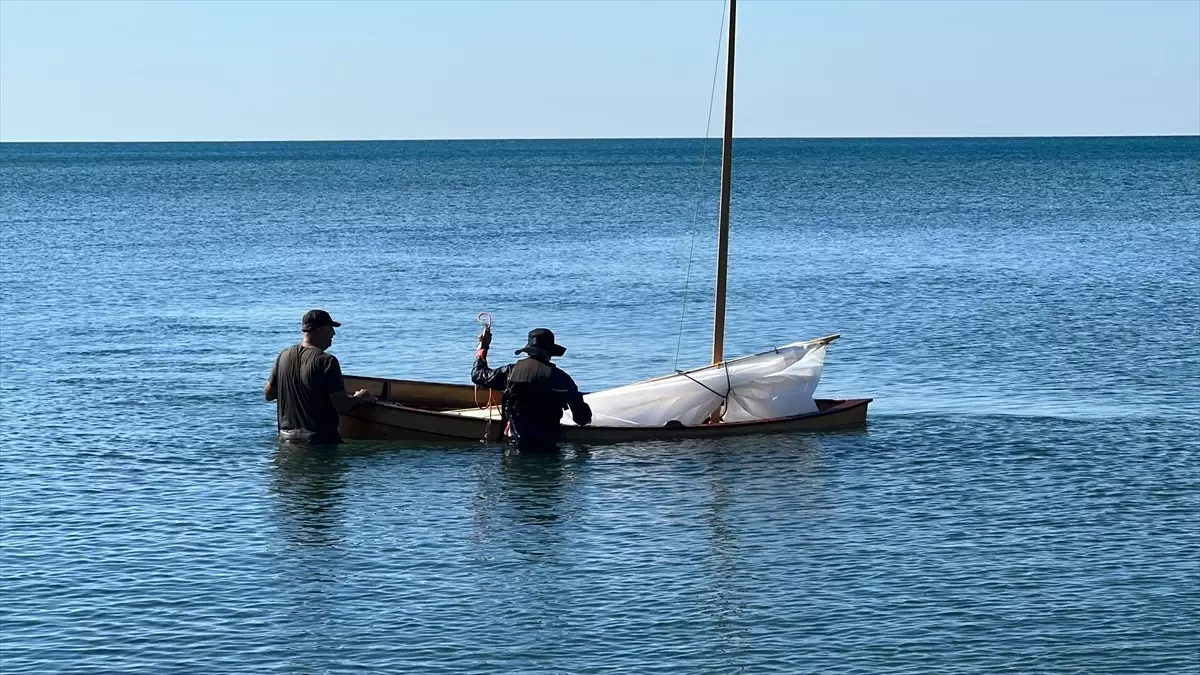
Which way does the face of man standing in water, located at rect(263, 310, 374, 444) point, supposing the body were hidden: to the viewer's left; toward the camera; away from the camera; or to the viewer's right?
to the viewer's right

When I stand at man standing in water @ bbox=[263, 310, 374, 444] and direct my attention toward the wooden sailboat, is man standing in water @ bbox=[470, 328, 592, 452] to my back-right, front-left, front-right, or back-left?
front-right

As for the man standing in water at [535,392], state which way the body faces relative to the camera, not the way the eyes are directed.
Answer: away from the camera

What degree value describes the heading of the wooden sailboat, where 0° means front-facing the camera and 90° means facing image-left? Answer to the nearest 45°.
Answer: approximately 270°

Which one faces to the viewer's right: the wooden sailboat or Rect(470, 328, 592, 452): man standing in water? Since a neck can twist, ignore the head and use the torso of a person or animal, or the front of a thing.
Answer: the wooden sailboat

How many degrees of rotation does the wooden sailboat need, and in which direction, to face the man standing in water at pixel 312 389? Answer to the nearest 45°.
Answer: approximately 135° to its right

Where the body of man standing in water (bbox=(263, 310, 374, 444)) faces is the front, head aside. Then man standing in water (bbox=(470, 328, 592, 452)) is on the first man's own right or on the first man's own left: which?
on the first man's own right

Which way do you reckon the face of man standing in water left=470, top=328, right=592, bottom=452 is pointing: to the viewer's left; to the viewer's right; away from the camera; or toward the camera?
away from the camera

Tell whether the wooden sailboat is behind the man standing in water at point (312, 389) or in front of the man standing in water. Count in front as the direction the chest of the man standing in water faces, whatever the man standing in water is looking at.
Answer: in front

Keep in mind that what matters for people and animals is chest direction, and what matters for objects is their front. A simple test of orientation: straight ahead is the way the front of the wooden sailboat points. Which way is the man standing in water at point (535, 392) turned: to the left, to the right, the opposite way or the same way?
to the left

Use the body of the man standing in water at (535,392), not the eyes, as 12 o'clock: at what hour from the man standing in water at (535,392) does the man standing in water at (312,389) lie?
the man standing in water at (312,389) is roughly at 9 o'clock from the man standing in water at (535,392).

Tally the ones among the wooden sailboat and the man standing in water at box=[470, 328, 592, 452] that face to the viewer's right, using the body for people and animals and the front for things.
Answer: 1
